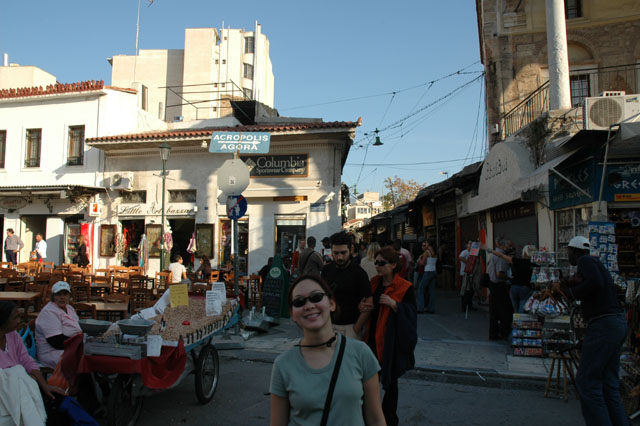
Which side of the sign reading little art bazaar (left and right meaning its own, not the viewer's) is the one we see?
front

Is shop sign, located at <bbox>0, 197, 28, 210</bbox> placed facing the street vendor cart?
yes

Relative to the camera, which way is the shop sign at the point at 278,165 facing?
toward the camera

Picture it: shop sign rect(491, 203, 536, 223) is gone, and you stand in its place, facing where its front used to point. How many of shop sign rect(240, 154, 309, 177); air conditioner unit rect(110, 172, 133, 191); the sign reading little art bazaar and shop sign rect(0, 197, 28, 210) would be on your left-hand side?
0

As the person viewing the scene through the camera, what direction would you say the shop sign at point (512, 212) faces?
facing the viewer and to the left of the viewer

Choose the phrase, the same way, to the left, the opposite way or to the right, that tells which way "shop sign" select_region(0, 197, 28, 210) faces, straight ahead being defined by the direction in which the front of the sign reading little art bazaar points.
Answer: the same way

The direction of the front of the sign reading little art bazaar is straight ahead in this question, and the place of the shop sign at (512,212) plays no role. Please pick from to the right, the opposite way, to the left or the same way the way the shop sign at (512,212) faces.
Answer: to the right

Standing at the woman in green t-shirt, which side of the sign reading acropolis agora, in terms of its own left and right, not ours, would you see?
front

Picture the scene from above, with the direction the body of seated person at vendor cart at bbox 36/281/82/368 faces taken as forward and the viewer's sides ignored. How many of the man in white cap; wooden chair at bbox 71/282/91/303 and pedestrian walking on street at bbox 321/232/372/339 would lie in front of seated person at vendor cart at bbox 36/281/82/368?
2

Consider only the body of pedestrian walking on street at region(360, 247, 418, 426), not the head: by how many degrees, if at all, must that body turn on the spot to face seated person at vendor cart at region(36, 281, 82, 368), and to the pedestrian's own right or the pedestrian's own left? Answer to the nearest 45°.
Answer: approximately 45° to the pedestrian's own right

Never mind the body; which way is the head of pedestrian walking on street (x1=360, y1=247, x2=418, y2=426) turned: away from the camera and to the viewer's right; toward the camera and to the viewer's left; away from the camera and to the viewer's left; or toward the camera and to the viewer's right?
toward the camera and to the viewer's left

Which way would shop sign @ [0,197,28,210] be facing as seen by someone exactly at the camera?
facing the viewer

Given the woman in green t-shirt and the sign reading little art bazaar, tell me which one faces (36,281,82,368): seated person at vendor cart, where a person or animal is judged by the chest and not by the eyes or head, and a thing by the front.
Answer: the sign reading little art bazaar

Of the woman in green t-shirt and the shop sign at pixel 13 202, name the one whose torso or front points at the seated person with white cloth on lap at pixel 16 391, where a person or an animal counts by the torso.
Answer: the shop sign

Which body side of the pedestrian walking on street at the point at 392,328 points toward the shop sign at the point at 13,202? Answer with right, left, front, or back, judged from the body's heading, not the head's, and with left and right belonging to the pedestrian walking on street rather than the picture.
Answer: right

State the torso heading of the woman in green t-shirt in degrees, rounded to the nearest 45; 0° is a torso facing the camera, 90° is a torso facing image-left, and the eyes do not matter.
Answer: approximately 0°
